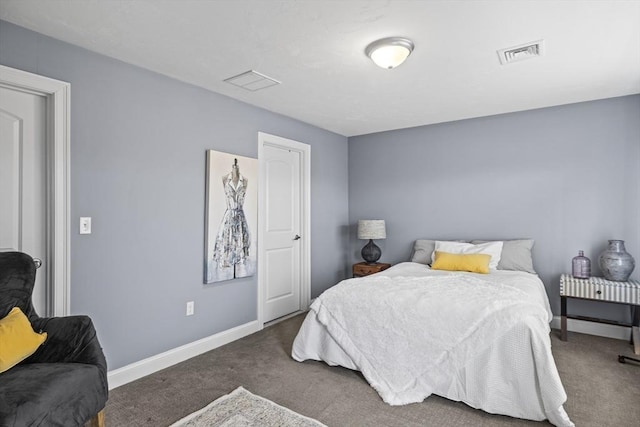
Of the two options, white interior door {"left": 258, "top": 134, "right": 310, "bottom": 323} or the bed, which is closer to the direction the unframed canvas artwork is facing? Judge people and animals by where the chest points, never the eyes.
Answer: the bed

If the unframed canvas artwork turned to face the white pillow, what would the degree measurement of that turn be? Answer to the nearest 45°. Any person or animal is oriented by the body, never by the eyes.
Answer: approximately 45° to its left

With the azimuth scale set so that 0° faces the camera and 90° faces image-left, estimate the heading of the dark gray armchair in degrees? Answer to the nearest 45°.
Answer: approximately 315°

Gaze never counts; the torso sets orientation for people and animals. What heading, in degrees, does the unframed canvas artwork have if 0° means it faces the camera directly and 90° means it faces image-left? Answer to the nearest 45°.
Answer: approximately 315°

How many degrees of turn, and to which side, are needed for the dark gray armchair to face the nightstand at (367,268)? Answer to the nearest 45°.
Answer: approximately 45° to its left

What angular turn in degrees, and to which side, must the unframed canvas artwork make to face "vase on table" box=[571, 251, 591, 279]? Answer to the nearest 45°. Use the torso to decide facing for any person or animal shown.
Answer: approximately 45° to its left
